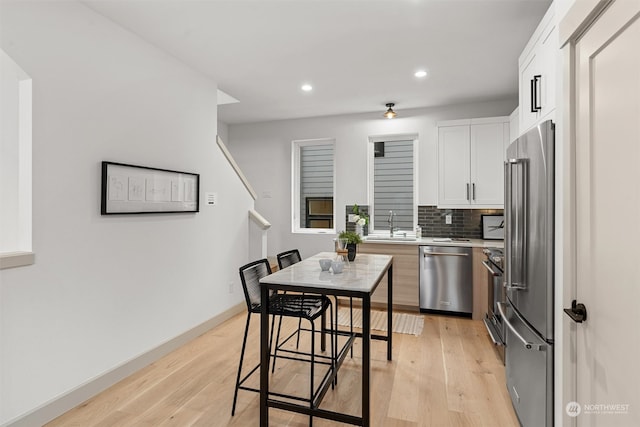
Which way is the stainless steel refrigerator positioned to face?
to the viewer's left

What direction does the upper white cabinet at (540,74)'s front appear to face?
to the viewer's left

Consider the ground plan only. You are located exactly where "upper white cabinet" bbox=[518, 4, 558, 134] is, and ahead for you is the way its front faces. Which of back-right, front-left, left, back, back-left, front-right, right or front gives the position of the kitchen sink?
front-right

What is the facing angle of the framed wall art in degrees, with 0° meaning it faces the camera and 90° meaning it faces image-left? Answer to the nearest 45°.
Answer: approximately 315°

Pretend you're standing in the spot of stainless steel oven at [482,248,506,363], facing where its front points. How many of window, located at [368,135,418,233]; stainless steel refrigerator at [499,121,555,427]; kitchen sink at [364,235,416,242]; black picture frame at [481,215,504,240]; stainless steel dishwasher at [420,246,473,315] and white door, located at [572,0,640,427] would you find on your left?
2

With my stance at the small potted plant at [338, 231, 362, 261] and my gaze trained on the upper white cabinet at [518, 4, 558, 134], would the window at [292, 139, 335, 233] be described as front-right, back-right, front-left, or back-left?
back-left

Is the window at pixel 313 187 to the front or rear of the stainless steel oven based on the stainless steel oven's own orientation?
to the front

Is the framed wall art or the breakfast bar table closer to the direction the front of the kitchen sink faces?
the breakfast bar table

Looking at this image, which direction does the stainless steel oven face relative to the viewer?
to the viewer's left
